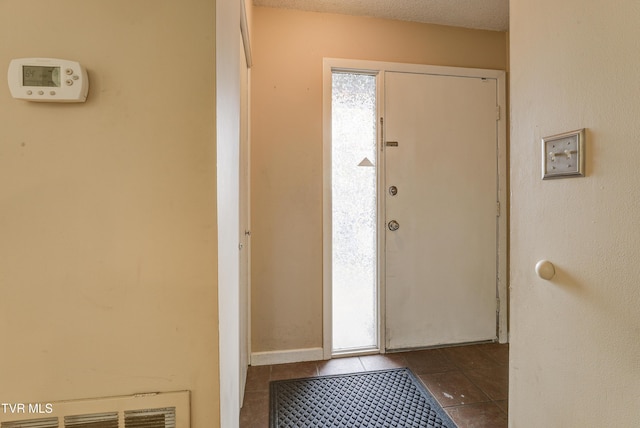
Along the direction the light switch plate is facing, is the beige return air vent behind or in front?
in front

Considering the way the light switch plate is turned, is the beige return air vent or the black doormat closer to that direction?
the beige return air vent

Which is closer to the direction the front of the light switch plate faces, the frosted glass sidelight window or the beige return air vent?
the beige return air vent

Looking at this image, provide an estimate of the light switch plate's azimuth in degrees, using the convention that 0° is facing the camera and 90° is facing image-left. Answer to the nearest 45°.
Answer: approximately 45°

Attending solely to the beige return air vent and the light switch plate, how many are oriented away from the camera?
0

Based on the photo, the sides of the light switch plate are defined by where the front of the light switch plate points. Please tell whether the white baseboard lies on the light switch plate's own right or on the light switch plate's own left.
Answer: on the light switch plate's own right
